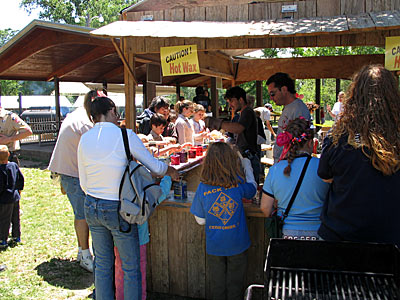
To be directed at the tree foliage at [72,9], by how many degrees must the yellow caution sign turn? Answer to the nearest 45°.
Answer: approximately 180°

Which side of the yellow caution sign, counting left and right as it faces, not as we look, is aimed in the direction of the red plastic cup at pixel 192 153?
back

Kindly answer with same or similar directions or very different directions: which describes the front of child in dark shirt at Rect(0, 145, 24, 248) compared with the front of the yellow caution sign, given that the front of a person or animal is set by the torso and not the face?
very different directions

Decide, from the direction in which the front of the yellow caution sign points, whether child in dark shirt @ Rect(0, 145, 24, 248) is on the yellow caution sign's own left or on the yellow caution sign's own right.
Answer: on the yellow caution sign's own right

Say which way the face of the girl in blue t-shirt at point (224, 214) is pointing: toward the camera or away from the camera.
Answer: away from the camera

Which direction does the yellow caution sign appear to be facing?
toward the camera

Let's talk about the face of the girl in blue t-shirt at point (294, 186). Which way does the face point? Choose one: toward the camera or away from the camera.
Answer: away from the camera

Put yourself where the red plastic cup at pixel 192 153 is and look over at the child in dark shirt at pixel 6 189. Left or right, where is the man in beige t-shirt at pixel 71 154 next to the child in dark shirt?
left

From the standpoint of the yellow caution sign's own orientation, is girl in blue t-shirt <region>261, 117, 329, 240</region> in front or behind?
in front
